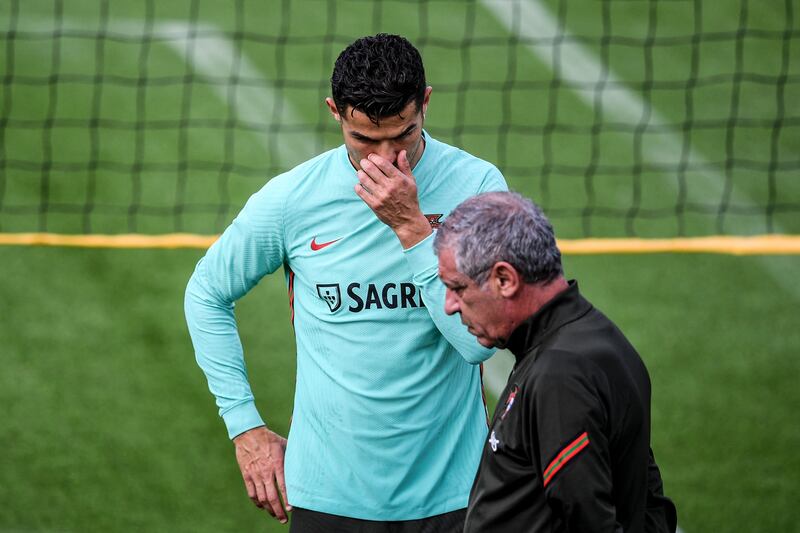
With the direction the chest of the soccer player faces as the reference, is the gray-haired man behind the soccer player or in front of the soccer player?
in front

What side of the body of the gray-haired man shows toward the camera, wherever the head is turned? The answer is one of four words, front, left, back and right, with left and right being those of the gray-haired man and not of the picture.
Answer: left

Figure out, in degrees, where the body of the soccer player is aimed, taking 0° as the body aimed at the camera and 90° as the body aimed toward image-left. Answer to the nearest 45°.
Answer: approximately 0°

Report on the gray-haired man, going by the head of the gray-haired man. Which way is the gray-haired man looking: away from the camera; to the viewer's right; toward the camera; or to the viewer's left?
to the viewer's left

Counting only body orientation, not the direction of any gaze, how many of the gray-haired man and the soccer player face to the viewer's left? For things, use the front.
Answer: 1

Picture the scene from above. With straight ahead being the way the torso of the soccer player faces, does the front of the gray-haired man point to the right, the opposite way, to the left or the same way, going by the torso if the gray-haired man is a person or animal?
to the right

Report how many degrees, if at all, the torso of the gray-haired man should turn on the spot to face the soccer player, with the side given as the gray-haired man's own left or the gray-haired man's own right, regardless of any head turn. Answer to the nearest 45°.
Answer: approximately 45° to the gray-haired man's own right
